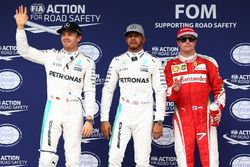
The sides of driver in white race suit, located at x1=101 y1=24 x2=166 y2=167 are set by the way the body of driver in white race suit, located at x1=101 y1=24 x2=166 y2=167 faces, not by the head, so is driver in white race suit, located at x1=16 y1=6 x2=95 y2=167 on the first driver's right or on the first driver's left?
on the first driver's right

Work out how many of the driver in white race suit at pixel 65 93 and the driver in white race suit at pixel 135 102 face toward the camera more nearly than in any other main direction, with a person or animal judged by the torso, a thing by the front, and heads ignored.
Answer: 2

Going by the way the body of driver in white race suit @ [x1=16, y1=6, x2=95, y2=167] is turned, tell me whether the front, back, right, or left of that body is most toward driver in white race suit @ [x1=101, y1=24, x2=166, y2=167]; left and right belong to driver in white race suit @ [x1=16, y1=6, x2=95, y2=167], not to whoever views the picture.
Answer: left

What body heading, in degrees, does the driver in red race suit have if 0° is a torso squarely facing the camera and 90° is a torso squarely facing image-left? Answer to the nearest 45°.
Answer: approximately 0°

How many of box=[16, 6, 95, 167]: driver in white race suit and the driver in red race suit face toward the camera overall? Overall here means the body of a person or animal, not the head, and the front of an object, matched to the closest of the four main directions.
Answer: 2

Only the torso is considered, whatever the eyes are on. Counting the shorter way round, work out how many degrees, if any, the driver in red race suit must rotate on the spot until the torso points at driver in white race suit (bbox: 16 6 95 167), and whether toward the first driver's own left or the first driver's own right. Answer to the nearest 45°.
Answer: approximately 90° to the first driver's own right

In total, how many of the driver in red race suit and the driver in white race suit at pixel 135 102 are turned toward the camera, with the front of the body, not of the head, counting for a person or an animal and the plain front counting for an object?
2

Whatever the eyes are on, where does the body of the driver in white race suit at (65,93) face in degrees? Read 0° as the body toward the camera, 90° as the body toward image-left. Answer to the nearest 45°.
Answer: approximately 0°

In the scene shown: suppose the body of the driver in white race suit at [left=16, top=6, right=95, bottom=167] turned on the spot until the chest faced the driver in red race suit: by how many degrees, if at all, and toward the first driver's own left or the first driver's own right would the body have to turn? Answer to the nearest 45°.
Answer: approximately 90° to the first driver's own left
